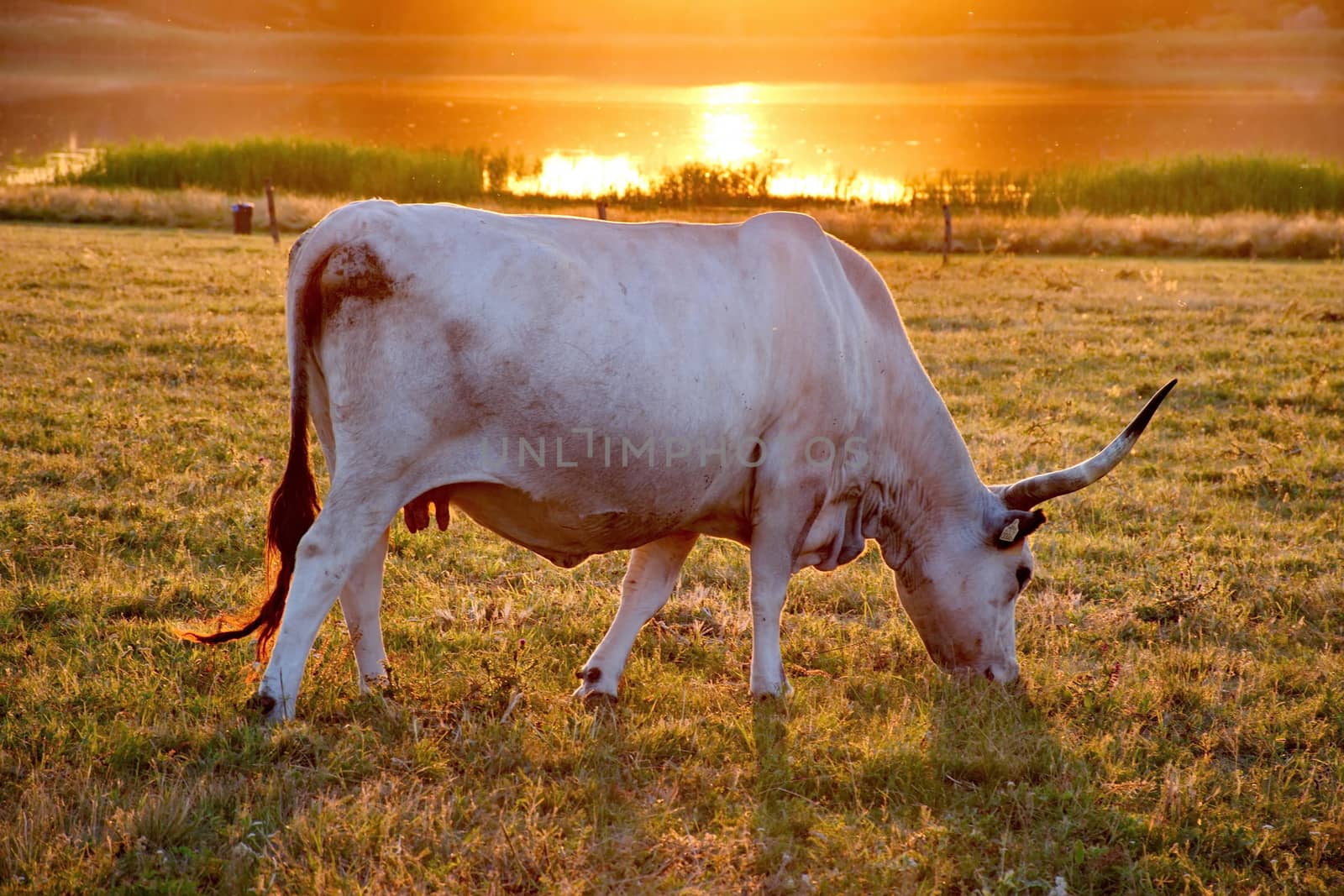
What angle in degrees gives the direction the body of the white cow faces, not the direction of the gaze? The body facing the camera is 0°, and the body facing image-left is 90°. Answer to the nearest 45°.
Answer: approximately 270°
